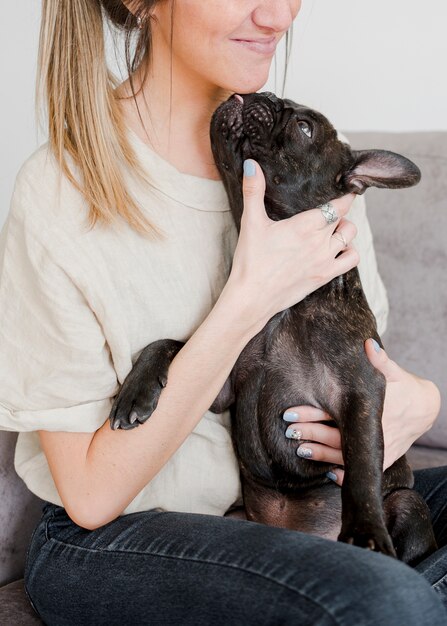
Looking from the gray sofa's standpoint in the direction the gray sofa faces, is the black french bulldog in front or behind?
in front

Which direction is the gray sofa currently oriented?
toward the camera
